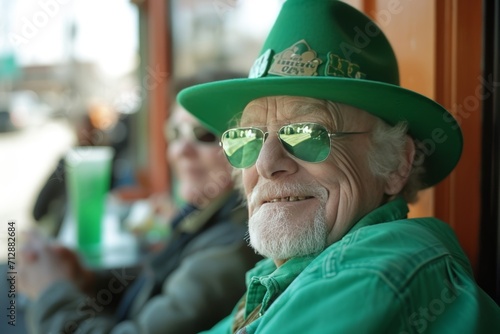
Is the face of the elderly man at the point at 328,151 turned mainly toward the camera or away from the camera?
toward the camera

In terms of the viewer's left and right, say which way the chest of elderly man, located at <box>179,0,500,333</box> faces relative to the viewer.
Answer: facing the viewer and to the left of the viewer
